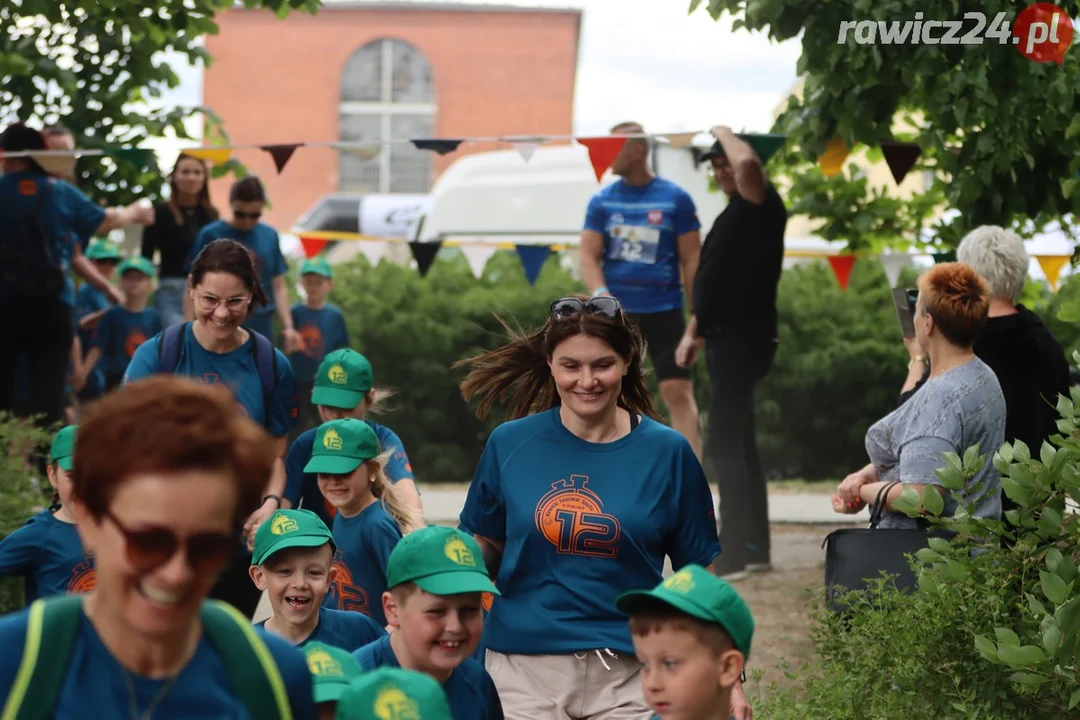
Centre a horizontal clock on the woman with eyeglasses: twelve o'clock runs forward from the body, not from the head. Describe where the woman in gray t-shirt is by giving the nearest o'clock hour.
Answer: The woman in gray t-shirt is roughly at 10 o'clock from the woman with eyeglasses.

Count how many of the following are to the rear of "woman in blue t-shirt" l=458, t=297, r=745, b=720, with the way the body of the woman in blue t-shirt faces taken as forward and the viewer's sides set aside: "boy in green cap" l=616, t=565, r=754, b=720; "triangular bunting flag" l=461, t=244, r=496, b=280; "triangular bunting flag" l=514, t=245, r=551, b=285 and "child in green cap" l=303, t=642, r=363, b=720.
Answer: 2

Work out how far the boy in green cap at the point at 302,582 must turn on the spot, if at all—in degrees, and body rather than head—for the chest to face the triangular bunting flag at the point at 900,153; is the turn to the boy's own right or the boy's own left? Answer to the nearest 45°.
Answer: approximately 135° to the boy's own left

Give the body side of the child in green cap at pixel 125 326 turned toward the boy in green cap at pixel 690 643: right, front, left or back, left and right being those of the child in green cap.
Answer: front

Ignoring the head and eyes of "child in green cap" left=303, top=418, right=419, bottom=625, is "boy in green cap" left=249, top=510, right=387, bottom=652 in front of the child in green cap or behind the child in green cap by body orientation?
in front

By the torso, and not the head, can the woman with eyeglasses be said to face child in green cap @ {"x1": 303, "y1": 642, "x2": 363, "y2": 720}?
yes

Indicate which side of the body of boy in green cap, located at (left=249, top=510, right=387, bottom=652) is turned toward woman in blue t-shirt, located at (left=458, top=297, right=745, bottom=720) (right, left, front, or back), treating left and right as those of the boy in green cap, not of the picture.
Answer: left

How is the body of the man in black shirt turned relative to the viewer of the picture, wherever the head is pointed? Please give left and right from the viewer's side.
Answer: facing to the left of the viewer

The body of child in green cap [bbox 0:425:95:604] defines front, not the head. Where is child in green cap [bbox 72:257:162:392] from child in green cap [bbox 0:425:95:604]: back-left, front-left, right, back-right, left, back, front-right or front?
back-left

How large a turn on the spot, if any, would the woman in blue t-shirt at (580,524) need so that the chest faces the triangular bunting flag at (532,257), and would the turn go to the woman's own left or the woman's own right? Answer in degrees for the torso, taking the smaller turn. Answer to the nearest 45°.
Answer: approximately 180°

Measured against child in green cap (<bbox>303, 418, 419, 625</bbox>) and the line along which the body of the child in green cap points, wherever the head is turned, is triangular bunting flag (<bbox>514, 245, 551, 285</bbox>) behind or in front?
behind
